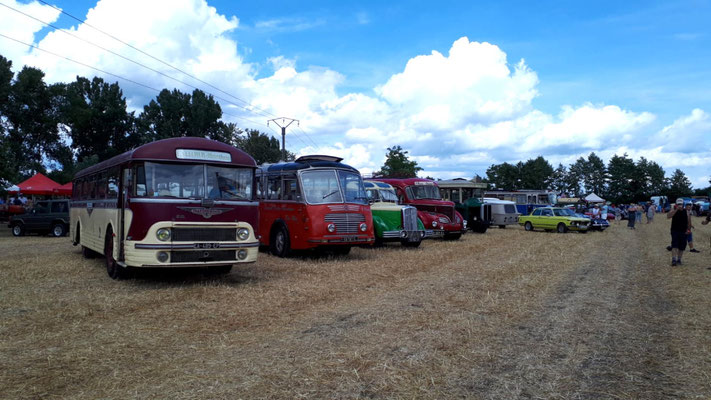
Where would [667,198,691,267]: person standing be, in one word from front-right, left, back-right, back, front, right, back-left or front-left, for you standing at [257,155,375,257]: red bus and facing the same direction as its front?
front-left

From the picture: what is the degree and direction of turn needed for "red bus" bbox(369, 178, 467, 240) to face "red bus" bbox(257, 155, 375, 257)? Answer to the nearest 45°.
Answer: approximately 90° to its right

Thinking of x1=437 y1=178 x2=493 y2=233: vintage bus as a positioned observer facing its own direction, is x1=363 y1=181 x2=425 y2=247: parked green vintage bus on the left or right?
on its right

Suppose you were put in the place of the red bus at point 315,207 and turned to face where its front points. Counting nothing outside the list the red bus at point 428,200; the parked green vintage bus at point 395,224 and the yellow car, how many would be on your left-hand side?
3

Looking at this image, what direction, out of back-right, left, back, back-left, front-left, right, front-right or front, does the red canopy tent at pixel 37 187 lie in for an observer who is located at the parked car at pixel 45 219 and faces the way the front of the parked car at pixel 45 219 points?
right

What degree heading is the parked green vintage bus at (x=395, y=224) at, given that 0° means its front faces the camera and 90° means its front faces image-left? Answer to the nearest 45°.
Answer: approximately 315°

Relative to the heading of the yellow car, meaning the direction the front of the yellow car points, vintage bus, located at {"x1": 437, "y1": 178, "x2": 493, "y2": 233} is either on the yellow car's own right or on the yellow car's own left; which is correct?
on the yellow car's own right

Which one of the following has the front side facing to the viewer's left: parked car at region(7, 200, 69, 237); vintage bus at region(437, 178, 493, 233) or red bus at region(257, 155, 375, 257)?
the parked car

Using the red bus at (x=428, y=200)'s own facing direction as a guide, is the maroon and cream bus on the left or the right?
on its right

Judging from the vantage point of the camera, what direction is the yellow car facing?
facing the viewer and to the right of the viewer

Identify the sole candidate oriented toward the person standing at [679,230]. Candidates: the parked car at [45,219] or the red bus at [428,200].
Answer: the red bus

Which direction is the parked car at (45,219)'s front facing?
to the viewer's left

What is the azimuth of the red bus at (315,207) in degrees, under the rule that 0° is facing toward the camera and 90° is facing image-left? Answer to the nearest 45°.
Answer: approximately 315°

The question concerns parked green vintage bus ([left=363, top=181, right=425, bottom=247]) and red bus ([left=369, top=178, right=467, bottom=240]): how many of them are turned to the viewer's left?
0

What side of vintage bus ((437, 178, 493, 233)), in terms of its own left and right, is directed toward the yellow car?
left

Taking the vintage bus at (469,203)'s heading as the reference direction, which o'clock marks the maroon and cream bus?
The maroon and cream bus is roughly at 2 o'clock from the vintage bus.

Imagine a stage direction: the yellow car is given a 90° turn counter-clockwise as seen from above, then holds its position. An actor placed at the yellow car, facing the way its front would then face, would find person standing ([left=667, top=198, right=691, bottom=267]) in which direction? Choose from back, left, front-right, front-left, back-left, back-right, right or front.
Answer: back-right

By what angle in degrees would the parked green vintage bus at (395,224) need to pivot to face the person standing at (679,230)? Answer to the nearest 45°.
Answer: approximately 45° to its left

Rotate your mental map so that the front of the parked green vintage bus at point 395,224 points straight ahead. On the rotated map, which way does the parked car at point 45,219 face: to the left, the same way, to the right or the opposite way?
to the right

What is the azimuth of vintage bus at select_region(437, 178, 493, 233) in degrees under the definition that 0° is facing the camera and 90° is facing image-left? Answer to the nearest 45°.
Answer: approximately 315°

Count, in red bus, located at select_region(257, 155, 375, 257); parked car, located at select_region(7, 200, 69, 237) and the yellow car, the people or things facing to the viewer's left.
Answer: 1
